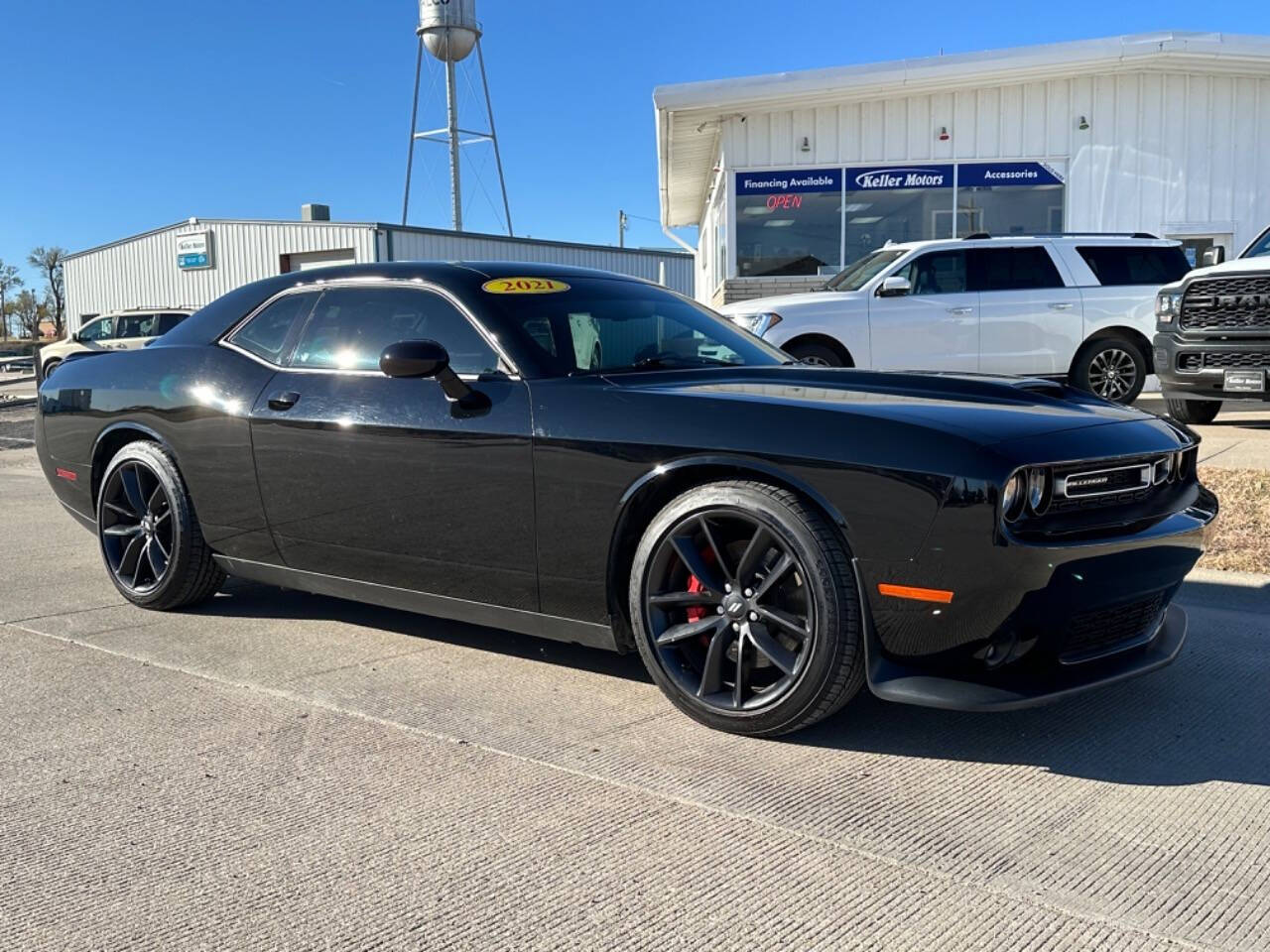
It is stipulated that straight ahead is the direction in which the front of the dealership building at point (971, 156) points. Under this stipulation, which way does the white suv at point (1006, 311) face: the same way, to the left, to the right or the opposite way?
to the right

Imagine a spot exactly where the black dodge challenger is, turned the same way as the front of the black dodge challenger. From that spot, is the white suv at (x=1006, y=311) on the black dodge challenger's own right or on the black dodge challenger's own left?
on the black dodge challenger's own left

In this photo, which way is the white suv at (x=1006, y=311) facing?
to the viewer's left

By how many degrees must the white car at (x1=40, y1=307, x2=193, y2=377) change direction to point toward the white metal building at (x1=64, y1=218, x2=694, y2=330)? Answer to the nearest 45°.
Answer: approximately 90° to its right

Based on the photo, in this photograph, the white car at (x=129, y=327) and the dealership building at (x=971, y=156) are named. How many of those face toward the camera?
1

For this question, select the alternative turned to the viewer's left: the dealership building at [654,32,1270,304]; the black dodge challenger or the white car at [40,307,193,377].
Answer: the white car

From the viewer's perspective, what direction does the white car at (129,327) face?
to the viewer's left

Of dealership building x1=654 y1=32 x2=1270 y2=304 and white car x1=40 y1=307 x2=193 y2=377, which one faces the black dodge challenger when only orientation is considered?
the dealership building

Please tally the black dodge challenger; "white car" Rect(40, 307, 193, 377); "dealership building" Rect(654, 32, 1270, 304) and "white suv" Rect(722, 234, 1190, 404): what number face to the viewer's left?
2

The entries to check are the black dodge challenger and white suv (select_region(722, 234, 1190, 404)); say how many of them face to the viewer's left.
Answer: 1

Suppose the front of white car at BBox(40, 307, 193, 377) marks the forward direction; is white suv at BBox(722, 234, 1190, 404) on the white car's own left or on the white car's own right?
on the white car's own left
